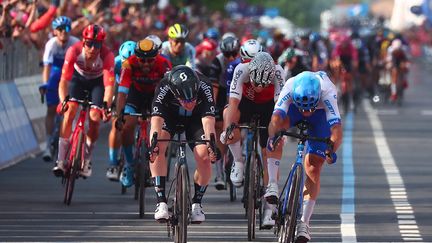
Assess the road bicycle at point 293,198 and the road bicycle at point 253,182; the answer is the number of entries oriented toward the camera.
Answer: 2

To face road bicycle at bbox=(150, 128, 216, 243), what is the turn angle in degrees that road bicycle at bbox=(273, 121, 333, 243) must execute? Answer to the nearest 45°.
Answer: approximately 90° to its right

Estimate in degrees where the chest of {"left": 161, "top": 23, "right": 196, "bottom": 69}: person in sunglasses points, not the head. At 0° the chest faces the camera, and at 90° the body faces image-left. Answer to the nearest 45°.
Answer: approximately 0°

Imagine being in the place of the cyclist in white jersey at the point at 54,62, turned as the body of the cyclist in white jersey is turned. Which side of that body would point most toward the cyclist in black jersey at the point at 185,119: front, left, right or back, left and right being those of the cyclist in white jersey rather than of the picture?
front
